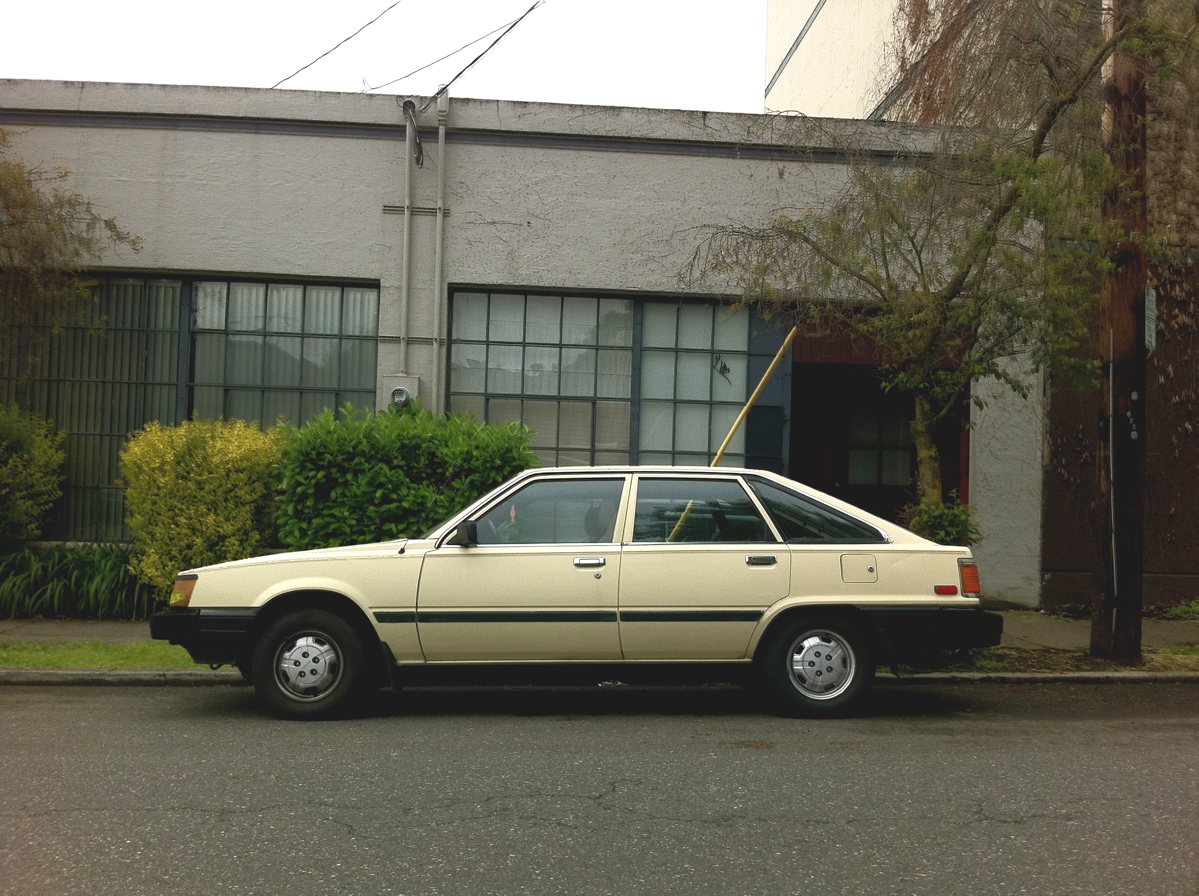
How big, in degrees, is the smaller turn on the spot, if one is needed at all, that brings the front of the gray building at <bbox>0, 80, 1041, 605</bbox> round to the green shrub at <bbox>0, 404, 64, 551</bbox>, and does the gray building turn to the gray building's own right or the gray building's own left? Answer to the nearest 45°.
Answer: approximately 90° to the gray building's own right

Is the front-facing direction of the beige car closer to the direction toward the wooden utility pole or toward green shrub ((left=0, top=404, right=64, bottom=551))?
the green shrub

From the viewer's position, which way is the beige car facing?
facing to the left of the viewer

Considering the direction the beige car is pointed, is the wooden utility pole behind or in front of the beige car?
behind

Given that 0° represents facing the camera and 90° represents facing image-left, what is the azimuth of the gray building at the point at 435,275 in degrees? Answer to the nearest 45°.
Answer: approximately 0°

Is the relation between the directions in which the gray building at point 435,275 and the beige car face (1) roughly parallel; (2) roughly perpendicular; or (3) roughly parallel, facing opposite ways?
roughly perpendicular

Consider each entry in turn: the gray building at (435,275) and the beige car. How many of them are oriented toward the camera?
1

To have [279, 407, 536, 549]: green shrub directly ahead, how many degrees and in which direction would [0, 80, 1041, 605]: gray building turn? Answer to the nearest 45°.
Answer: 0° — it already faces it

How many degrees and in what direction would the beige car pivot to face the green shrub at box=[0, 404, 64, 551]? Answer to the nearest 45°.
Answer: approximately 45° to its right
